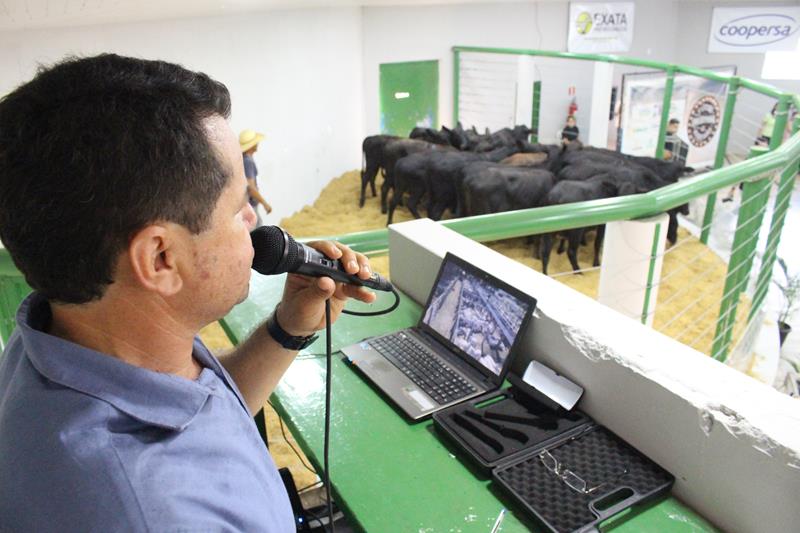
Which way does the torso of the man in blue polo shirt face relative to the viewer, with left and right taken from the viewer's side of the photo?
facing away from the viewer and to the right of the viewer

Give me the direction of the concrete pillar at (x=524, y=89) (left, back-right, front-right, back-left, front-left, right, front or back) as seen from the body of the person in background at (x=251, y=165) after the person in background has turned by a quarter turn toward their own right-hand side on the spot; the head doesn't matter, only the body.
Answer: back-left

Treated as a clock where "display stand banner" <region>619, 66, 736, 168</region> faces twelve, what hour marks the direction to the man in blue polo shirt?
The man in blue polo shirt is roughly at 12 o'clock from the display stand banner.

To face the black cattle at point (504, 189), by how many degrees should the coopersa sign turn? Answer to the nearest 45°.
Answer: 0° — it already faces it

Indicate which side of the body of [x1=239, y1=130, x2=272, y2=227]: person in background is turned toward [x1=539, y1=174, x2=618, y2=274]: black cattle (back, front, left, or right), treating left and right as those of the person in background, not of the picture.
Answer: front

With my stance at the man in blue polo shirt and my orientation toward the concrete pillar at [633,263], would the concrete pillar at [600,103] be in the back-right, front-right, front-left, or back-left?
front-left

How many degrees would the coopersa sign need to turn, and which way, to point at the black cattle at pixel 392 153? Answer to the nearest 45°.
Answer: approximately 45° to its right

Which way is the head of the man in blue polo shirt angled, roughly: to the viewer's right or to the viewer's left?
to the viewer's right

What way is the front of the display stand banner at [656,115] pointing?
toward the camera

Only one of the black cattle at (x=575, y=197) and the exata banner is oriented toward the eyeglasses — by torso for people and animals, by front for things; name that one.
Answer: the exata banner

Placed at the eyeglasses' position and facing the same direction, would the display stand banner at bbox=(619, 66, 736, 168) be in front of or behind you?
behind

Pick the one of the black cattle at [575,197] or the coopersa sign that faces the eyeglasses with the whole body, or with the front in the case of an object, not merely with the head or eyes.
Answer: the coopersa sign
